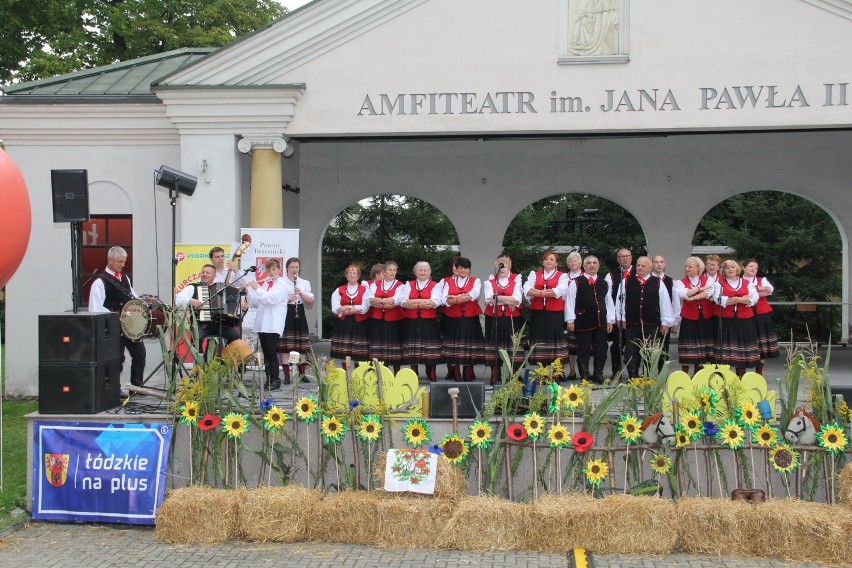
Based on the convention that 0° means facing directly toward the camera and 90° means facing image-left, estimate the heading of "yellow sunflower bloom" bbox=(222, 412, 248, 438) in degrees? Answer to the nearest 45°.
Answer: approximately 0°

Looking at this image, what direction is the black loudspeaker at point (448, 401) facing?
away from the camera

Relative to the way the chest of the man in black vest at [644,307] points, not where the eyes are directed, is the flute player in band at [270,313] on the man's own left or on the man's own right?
on the man's own right

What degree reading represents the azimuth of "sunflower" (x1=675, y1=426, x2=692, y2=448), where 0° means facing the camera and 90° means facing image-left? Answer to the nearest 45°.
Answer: approximately 0°

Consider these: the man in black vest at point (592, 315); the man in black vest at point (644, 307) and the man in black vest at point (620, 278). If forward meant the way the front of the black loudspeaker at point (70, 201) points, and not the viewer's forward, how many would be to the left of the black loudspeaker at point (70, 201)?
3
